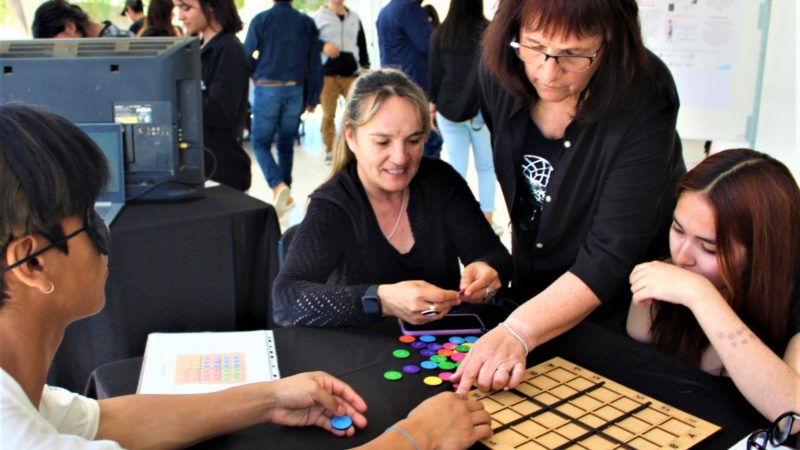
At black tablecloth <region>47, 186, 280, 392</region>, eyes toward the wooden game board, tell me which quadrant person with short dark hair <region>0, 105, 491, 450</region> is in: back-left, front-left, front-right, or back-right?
front-right

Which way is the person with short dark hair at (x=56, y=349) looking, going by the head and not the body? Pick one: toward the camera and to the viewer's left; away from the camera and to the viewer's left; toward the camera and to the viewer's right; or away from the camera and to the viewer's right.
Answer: away from the camera and to the viewer's right

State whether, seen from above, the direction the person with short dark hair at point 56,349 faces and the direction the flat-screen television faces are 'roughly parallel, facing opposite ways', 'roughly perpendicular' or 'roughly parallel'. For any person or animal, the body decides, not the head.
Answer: roughly perpendicular

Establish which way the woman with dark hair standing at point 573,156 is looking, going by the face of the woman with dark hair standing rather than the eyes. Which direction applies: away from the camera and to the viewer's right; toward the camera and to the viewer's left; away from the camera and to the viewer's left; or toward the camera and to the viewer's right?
toward the camera and to the viewer's left

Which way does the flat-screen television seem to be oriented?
away from the camera

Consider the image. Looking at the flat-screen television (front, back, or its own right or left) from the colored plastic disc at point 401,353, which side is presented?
back

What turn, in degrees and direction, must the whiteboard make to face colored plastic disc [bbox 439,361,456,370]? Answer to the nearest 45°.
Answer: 0° — it already faces it

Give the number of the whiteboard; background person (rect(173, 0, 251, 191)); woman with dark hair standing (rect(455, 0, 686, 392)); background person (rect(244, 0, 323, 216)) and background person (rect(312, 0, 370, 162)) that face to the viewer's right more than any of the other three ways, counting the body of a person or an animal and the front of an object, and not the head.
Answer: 0

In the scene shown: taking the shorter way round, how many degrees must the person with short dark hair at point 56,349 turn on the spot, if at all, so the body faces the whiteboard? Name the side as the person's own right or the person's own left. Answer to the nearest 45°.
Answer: approximately 45° to the person's own left

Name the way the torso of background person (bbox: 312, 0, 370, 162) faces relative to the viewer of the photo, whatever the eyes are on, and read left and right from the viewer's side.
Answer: facing the viewer

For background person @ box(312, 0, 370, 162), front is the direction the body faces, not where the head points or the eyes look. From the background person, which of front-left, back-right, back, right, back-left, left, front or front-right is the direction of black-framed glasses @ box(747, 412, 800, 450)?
front

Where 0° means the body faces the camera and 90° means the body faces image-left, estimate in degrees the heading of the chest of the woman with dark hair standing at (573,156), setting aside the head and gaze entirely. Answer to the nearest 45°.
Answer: approximately 45°

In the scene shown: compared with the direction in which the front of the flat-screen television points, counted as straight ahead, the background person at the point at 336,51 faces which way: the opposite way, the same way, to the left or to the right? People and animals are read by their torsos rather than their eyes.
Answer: the opposite way
